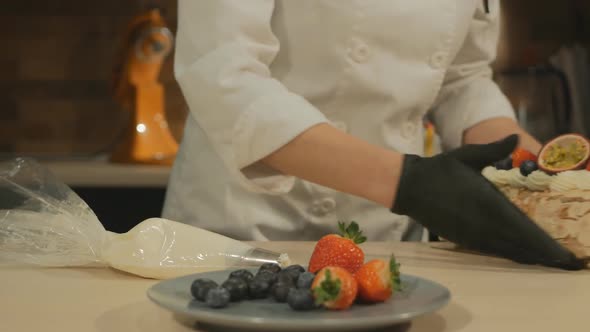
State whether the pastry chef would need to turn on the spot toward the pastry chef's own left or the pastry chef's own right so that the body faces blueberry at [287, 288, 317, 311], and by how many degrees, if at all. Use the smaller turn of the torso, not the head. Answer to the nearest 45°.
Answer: approximately 45° to the pastry chef's own right

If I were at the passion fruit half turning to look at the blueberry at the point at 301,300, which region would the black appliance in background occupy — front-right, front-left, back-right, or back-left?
back-right

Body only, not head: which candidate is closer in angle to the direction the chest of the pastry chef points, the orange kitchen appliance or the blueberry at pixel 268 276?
the blueberry

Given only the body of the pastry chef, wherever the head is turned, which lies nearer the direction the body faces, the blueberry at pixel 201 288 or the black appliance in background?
the blueberry

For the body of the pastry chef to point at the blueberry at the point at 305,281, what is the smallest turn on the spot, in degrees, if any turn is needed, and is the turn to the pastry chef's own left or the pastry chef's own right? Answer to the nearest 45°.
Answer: approximately 45° to the pastry chef's own right

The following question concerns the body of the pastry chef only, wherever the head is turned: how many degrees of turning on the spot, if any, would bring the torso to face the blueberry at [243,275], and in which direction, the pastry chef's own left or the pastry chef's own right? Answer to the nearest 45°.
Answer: approximately 45° to the pastry chef's own right

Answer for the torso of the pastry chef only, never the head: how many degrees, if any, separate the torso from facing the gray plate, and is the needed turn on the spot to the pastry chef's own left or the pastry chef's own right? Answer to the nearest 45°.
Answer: approximately 45° to the pastry chef's own right

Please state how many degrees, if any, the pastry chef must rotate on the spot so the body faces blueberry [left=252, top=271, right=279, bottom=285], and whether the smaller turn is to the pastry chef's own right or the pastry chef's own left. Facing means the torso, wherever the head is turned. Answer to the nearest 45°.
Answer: approximately 45° to the pastry chef's own right

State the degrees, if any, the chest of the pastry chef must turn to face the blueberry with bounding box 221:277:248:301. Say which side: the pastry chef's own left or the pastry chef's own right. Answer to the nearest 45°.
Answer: approximately 45° to the pastry chef's own right

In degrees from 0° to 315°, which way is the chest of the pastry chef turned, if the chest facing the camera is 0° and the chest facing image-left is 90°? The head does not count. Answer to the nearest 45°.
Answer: approximately 315°

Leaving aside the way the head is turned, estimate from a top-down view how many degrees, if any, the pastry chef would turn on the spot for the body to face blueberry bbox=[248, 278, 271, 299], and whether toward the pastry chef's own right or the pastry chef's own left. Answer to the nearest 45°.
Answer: approximately 45° to the pastry chef's own right
